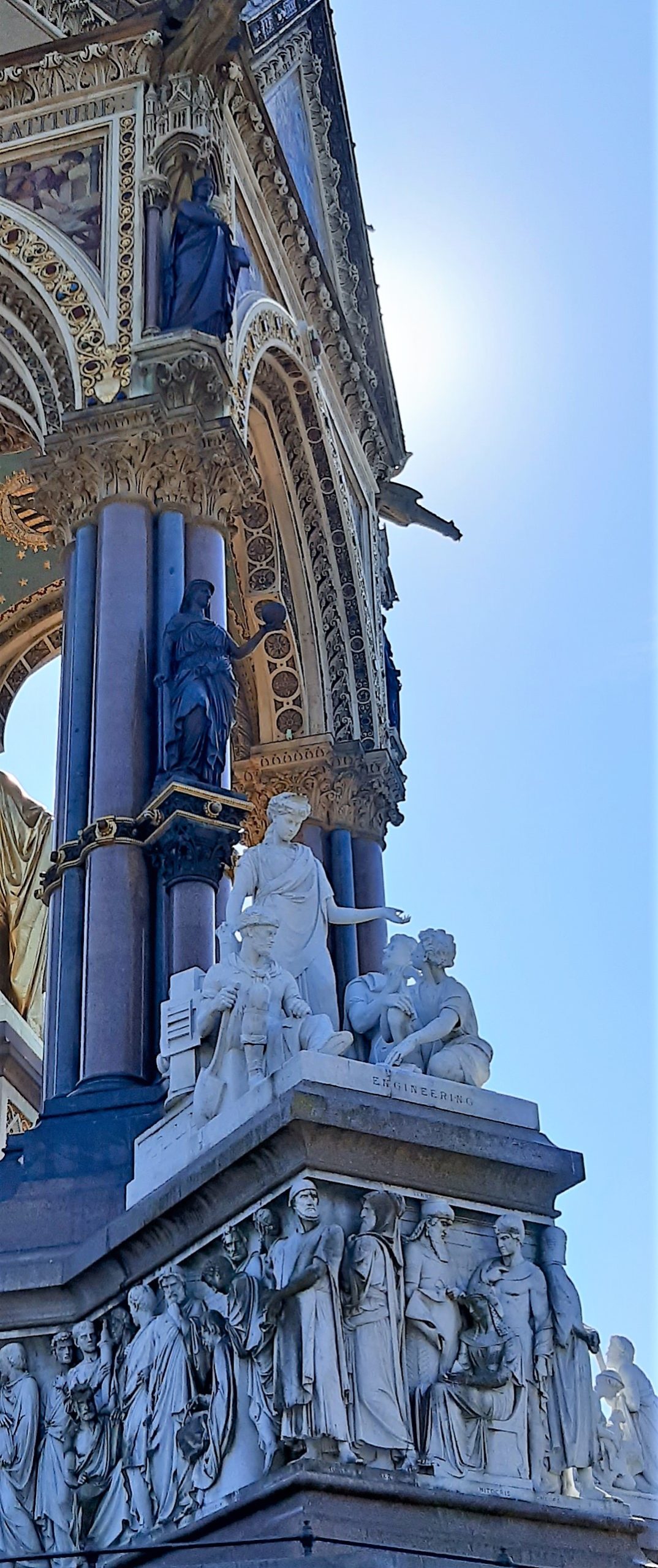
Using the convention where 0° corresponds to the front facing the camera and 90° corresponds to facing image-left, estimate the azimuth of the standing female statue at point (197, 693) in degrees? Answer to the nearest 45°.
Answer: approximately 315°

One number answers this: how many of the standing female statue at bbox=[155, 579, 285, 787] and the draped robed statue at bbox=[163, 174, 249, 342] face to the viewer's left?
0

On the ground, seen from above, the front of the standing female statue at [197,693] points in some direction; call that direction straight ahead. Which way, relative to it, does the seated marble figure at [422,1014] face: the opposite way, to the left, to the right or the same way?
to the right
